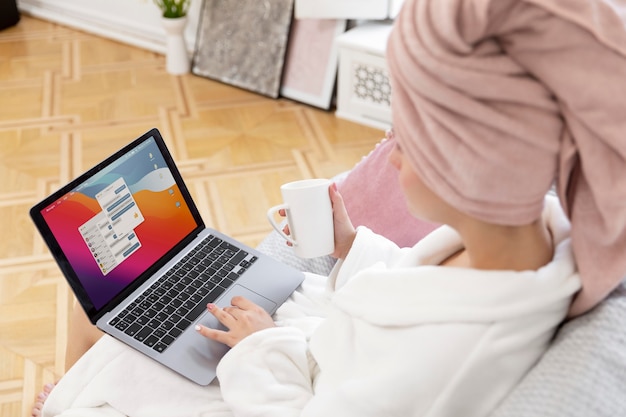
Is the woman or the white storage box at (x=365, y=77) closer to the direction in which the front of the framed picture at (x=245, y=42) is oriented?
the woman

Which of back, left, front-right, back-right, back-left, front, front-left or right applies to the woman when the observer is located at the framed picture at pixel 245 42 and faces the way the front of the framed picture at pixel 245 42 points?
front

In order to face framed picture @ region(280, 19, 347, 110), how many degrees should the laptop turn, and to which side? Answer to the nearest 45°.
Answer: approximately 135° to its left

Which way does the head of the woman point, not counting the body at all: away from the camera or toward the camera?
away from the camera

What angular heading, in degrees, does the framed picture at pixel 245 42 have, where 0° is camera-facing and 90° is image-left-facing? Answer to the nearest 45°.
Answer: approximately 0°

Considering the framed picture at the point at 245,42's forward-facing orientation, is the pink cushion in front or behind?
in front

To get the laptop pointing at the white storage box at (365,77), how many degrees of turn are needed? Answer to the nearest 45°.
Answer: approximately 90° to its left

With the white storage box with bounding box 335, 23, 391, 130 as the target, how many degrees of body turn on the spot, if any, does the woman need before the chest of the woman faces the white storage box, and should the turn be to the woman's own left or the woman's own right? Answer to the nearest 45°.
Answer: approximately 45° to the woman's own right

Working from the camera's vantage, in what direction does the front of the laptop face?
facing the viewer and to the right of the viewer

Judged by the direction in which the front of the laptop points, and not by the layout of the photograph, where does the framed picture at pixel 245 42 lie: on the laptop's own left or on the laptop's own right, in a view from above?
on the laptop's own left

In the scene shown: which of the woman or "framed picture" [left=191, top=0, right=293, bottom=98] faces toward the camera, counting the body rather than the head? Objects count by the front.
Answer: the framed picture

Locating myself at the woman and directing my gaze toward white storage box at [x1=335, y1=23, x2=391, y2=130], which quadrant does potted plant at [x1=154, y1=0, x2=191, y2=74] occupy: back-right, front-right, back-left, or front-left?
front-left

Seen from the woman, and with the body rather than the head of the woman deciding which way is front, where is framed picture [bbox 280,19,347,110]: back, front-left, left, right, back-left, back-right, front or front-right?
front-right

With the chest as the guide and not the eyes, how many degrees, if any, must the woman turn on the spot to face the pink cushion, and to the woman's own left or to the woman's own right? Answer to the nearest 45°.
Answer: approximately 45° to the woman's own right

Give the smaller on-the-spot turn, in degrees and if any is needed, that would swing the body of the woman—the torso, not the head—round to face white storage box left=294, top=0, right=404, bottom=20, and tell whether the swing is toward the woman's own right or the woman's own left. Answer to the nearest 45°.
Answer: approximately 45° to the woman's own right

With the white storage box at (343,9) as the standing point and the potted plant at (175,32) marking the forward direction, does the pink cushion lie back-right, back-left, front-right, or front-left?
back-left
